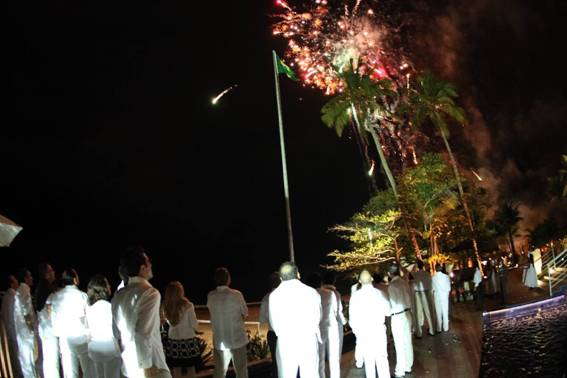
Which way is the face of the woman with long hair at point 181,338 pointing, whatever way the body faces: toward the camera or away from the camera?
away from the camera

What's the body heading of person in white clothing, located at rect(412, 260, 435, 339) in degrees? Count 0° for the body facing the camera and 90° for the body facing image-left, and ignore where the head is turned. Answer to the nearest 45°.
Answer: approximately 180°

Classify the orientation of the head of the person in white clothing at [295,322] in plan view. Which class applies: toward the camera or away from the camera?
away from the camera

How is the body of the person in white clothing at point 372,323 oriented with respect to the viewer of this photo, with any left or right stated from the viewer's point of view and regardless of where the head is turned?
facing away from the viewer

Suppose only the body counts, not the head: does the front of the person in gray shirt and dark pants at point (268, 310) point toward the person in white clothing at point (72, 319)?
no

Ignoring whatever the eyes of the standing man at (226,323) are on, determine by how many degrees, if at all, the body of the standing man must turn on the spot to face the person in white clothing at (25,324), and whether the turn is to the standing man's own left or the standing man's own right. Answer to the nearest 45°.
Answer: approximately 45° to the standing man's own left

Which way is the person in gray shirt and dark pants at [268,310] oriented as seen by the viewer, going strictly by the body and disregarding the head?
away from the camera

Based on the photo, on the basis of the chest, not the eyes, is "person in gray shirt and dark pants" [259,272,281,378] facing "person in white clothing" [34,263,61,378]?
no

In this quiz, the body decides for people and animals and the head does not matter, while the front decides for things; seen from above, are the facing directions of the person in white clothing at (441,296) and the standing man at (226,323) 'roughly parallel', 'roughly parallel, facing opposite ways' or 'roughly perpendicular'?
roughly parallel

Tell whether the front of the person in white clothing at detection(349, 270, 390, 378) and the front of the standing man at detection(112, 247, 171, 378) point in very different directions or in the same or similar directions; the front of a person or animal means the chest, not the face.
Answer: same or similar directions

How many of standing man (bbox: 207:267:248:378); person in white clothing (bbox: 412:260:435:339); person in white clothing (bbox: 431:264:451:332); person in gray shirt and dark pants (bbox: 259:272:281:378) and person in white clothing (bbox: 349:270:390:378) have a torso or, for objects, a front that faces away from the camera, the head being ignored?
5

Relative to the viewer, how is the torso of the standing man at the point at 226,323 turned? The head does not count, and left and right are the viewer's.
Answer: facing away from the viewer
